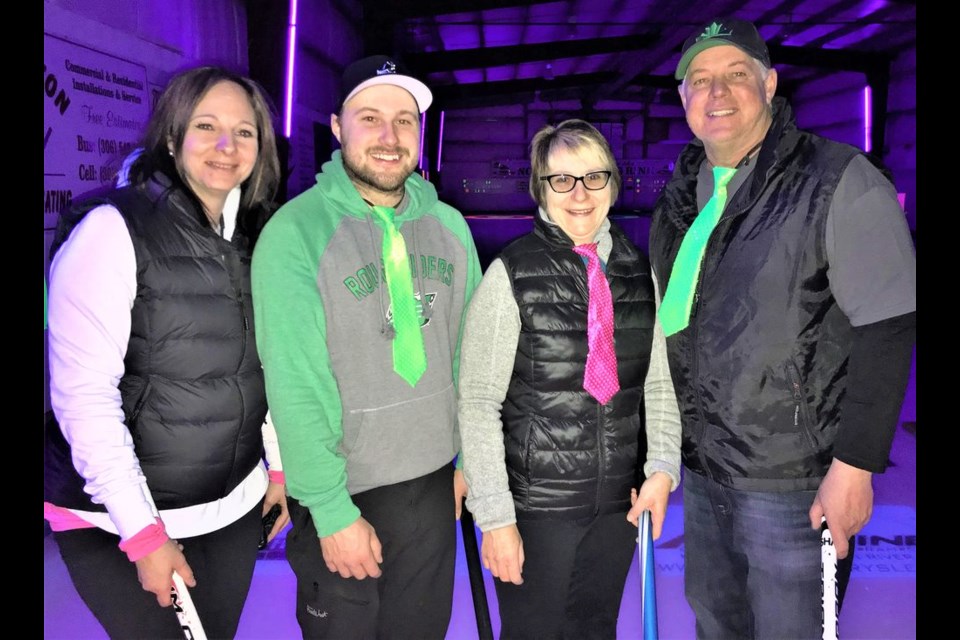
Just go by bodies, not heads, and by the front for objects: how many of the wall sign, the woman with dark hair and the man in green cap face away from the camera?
0

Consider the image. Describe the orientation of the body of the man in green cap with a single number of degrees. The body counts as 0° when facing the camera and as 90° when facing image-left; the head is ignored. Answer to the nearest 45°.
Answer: approximately 45°

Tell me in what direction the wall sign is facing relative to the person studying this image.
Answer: facing the viewer and to the right of the viewer

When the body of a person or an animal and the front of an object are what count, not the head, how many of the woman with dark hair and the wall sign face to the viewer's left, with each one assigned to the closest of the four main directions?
0

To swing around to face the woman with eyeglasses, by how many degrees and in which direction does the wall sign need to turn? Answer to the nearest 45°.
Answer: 0° — it already faces them

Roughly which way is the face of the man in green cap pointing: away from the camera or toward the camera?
toward the camera

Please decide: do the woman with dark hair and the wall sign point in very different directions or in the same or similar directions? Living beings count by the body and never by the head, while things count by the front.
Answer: same or similar directions

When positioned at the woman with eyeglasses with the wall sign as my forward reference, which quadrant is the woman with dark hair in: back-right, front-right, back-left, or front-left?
front-left

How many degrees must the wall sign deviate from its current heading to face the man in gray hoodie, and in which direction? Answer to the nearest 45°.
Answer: approximately 45° to its right

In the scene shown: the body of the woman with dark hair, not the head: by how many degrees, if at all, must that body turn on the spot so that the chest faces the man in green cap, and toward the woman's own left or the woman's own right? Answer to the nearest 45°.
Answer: approximately 45° to the woman's own left

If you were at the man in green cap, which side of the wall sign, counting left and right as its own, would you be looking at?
front

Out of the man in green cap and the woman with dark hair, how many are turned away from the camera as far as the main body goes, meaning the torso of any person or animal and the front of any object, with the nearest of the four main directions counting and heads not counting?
0

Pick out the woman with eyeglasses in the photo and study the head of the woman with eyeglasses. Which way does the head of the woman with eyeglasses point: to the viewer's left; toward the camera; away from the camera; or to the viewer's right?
toward the camera
